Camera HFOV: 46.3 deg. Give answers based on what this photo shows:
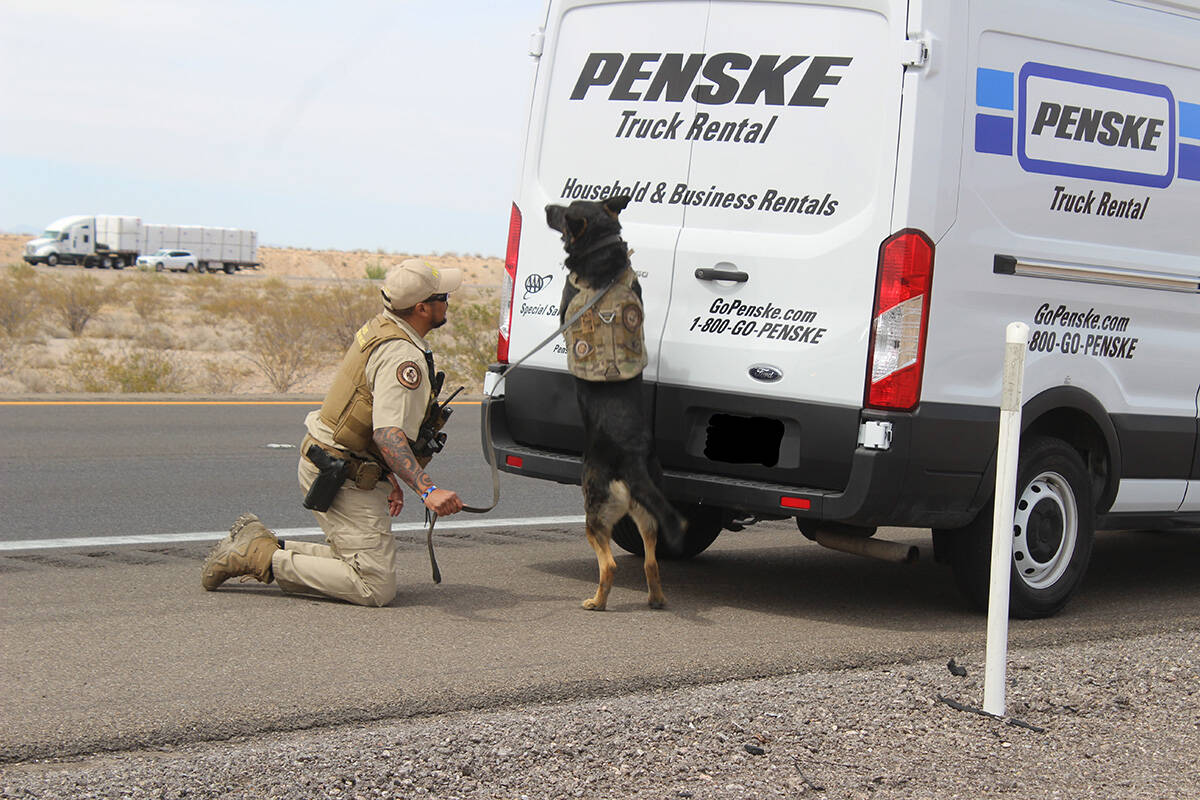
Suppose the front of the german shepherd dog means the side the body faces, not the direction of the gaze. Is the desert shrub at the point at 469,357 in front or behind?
in front

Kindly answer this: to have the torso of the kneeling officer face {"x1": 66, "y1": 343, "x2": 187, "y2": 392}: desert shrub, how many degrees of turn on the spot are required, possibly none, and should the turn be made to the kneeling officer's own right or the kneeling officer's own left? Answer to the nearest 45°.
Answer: approximately 90° to the kneeling officer's own left

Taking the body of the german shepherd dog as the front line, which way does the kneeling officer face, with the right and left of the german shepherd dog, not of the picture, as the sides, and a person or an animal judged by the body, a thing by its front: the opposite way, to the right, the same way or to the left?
to the right

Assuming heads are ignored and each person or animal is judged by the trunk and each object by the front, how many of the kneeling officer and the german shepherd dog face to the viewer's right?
1

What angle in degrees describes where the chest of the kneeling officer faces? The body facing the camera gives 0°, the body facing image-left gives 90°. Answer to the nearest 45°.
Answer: approximately 270°

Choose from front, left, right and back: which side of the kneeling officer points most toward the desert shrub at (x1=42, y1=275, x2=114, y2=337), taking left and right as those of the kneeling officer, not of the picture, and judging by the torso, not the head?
left

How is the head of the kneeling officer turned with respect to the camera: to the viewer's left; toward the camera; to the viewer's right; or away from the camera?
to the viewer's right

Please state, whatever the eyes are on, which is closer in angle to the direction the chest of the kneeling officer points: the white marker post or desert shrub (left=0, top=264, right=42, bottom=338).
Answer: the white marker post

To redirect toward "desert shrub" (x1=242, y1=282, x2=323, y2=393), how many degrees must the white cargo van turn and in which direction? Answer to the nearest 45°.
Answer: approximately 90° to its left

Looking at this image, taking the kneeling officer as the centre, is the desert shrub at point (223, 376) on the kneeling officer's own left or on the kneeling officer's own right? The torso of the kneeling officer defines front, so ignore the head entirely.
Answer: on the kneeling officer's own left

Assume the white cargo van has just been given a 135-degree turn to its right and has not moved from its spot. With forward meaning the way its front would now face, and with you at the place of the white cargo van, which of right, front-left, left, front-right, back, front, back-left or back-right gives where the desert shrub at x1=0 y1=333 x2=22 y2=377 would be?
back-right

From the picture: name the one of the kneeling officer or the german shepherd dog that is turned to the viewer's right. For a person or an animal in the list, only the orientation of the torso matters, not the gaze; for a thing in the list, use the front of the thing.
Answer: the kneeling officer

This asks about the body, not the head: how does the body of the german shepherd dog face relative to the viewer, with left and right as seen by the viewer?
facing away from the viewer

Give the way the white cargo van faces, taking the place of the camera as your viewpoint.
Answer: facing away from the viewer and to the right of the viewer

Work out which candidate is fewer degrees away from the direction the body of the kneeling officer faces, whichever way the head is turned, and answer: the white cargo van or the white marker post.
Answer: the white cargo van
